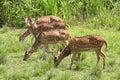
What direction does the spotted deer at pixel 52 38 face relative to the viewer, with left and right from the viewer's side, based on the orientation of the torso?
facing to the left of the viewer

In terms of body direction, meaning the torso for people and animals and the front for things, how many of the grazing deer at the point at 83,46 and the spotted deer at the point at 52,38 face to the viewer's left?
2

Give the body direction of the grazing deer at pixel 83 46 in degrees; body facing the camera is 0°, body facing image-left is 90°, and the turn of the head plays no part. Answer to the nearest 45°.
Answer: approximately 90°

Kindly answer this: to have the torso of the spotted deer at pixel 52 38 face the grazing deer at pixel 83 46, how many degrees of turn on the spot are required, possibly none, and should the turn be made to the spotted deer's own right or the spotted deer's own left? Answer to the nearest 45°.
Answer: approximately 135° to the spotted deer's own left

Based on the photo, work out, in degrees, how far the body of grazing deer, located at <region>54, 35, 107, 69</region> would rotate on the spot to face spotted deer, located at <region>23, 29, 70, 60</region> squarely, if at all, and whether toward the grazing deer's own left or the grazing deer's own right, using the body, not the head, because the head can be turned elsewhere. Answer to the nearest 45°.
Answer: approximately 45° to the grazing deer's own right
